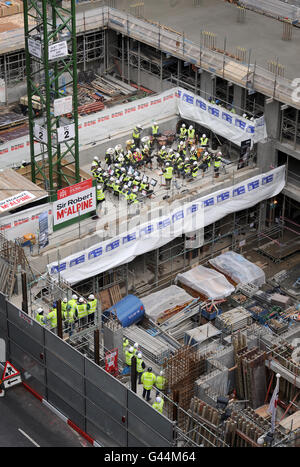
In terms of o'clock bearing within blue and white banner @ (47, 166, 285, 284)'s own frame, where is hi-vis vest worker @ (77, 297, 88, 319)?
The hi-vis vest worker is roughly at 2 o'clock from the blue and white banner.

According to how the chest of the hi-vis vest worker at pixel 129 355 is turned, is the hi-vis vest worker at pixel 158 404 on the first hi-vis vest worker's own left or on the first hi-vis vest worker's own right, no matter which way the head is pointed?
on the first hi-vis vest worker's own right

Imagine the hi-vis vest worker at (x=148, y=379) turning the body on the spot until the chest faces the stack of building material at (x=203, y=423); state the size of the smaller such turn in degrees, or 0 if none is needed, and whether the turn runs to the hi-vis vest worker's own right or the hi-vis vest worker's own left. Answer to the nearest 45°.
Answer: approximately 135° to the hi-vis vest worker's own right

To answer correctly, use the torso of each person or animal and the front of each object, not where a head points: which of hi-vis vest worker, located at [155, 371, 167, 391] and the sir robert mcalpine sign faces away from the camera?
the hi-vis vest worker

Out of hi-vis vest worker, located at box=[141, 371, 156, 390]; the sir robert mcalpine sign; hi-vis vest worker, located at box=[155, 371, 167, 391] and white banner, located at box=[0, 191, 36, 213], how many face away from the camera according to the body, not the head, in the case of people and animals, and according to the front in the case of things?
2

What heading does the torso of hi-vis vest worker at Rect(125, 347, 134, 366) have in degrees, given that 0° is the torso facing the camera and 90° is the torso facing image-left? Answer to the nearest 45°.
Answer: approximately 225°

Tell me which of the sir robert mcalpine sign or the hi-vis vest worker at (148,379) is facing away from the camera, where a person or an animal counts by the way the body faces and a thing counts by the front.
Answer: the hi-vis vest worker

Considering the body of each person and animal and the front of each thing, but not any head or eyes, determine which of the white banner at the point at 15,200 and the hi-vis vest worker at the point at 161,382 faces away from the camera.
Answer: the hi-vis vest worker

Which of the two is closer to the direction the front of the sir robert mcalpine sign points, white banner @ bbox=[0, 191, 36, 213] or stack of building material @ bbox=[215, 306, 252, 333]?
the stack of building material

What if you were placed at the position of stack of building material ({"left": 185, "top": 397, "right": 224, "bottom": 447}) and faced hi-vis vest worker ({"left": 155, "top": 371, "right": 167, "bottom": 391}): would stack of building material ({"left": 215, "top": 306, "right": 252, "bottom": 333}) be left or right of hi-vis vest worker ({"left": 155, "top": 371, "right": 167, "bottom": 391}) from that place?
right

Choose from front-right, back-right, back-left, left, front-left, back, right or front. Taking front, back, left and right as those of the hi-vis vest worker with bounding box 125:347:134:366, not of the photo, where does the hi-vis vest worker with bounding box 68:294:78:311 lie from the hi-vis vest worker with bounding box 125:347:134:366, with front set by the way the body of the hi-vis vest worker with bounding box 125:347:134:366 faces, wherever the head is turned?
left

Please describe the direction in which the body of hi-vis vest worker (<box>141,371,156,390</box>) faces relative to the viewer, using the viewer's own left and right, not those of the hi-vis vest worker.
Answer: facing away from the viewer

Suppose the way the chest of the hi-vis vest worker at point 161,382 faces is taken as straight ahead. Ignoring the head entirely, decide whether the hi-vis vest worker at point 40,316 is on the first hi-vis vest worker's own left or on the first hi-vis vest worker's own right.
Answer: on the first hi-vis vest worker's own left

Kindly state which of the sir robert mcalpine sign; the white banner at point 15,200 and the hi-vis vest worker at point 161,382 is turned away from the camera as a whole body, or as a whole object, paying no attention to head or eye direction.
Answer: the hi-vis vest worker

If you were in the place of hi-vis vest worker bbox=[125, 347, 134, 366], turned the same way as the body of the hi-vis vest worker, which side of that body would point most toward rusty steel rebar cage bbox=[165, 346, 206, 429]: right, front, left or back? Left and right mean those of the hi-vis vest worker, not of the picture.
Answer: right

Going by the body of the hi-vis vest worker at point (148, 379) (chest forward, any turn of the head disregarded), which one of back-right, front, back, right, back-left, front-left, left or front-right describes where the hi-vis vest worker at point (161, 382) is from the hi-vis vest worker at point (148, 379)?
front-right

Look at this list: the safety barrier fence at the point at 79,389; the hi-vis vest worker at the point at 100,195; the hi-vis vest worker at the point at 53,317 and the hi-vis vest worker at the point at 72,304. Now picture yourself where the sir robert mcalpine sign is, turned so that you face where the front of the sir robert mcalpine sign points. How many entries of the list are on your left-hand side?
1

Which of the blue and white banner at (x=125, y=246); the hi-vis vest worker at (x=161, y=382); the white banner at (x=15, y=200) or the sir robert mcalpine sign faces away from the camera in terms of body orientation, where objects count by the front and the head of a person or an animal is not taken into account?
the hi-vis vest worker
